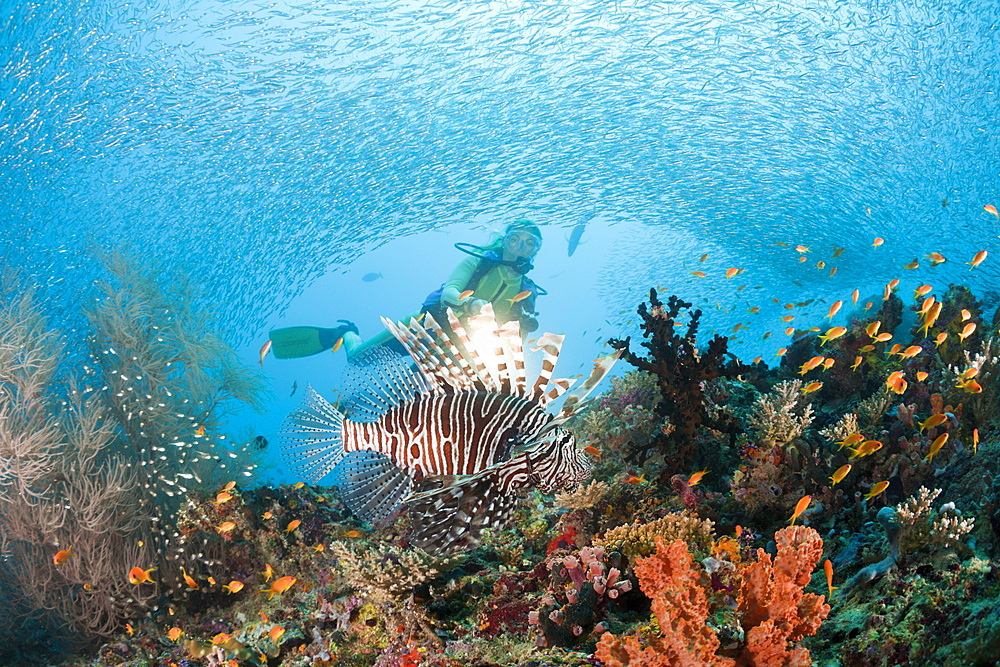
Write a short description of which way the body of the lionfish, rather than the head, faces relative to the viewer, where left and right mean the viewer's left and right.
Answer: facing to the right of the viewer

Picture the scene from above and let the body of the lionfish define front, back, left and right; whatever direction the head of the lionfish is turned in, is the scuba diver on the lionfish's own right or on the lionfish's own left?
on the lionfish's own left

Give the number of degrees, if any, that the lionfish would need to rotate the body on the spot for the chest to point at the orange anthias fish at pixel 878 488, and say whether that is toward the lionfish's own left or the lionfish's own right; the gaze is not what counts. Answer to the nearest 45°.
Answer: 0° — it already faces it
